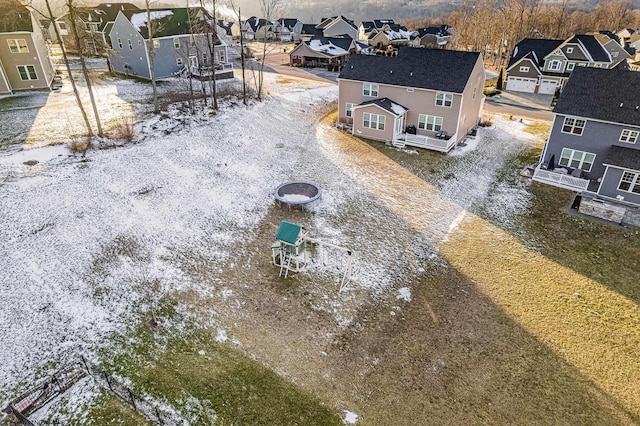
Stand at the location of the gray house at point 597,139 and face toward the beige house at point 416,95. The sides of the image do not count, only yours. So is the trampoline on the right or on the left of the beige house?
left

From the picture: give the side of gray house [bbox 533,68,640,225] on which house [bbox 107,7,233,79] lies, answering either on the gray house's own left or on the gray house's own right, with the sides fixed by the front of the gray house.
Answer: on the gray house's own left

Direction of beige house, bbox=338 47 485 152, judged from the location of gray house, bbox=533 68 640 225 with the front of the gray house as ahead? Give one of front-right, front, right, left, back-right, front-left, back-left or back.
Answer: left

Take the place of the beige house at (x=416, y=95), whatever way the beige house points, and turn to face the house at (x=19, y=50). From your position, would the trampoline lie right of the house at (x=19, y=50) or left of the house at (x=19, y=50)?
left

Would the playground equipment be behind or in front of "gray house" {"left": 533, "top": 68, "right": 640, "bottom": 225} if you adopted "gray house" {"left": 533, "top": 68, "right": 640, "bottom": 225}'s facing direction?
behind

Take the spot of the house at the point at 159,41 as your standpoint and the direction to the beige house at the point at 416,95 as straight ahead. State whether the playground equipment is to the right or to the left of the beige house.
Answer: right

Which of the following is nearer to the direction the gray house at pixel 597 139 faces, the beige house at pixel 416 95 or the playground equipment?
the beige house

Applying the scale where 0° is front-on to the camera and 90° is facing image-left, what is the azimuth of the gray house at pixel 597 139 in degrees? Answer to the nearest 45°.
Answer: approximately 180°

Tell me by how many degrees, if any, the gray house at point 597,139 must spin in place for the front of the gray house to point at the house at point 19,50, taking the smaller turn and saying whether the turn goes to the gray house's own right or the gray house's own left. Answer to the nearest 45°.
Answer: approximately 90° to the gray house's own left

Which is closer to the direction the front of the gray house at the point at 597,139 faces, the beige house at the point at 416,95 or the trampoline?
the beige house
